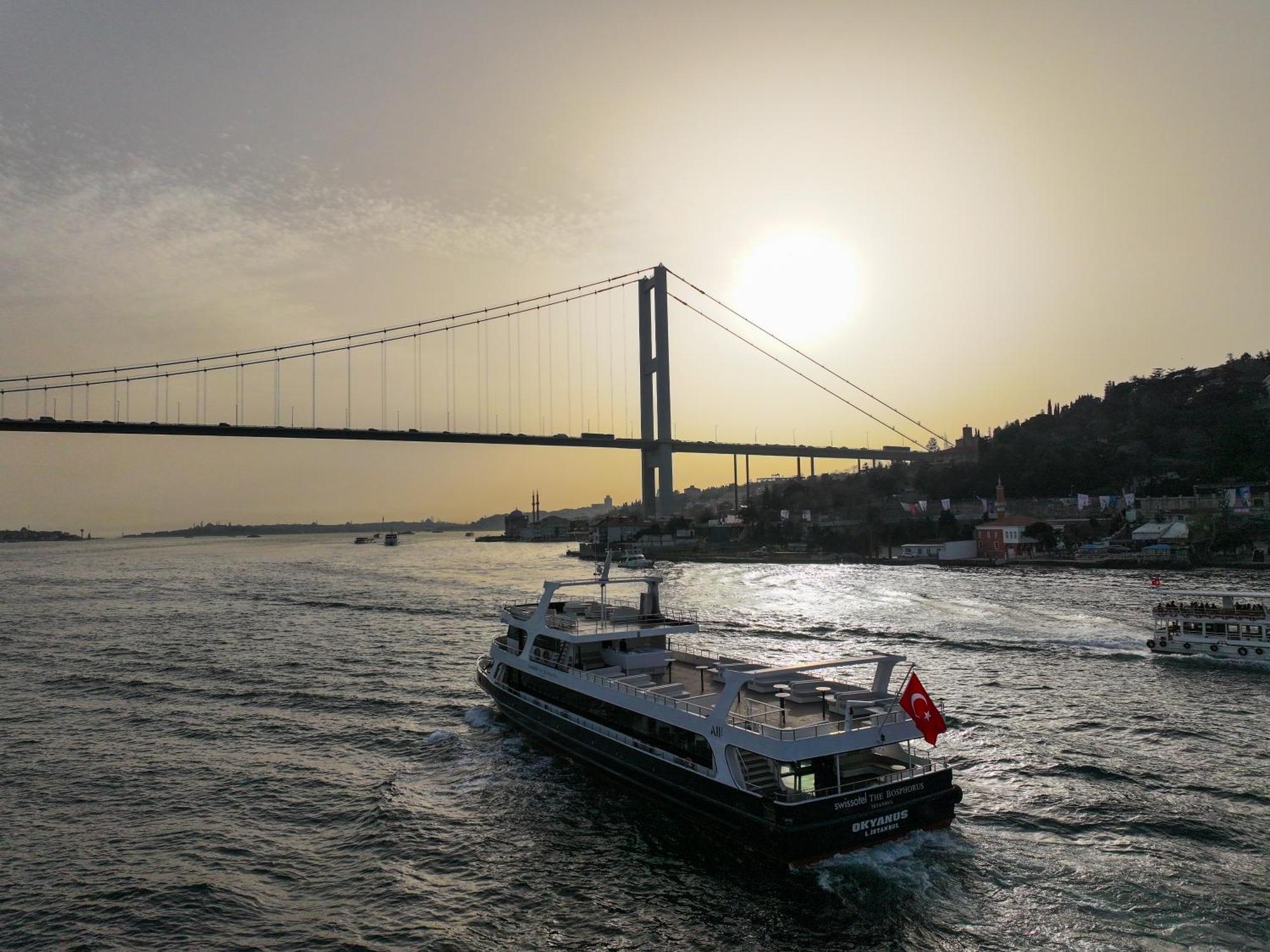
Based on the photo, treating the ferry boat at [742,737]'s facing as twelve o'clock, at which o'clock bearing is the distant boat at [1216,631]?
The distant boat is roughly at 3 o'clock from the ferry boat.

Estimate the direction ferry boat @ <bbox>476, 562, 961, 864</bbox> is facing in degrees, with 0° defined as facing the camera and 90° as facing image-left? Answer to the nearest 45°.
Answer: approximately 135°
